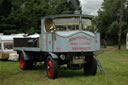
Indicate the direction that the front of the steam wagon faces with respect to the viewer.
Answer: facing the viewer and to the right of the viewer

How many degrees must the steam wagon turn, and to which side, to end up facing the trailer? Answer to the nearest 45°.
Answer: approximately 180°
